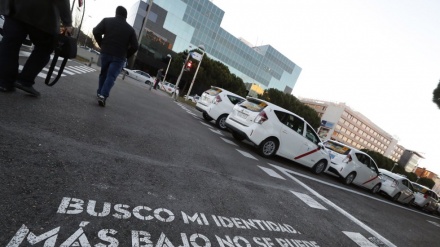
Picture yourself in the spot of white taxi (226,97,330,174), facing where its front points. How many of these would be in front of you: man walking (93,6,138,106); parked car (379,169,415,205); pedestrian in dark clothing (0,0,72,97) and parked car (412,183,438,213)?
2

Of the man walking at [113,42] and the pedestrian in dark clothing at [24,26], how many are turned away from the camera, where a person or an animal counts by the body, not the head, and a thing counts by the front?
1

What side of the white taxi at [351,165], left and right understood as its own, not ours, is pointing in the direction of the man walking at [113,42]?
back

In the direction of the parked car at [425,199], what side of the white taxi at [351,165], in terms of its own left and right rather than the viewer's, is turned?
front

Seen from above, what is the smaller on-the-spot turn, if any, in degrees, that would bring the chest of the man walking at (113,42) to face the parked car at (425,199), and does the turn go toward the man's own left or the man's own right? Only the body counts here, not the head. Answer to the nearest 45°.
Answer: approximately 90° to the man's own right

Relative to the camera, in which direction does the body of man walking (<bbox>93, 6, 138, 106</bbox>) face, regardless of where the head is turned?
away from the camera

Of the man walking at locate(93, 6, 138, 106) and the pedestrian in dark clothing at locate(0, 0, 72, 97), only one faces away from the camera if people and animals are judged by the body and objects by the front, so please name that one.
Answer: the man walking

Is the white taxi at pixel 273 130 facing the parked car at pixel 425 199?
yes

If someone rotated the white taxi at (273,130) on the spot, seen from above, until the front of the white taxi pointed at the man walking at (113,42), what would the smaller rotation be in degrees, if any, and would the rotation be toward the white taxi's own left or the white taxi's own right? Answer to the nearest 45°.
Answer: approximately 180°

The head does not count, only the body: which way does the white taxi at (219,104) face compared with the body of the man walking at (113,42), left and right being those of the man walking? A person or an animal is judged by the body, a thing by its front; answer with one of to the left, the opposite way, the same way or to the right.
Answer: to the right
